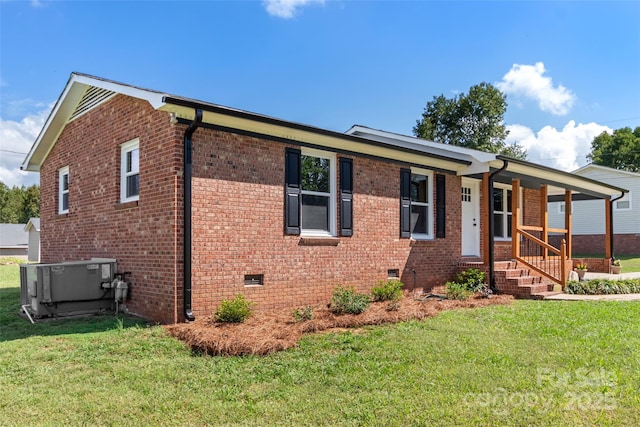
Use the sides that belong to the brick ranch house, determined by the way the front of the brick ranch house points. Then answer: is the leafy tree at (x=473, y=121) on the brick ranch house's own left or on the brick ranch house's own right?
on the brick ranch house's own left

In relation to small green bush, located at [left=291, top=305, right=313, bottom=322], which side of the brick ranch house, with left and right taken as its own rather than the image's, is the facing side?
front

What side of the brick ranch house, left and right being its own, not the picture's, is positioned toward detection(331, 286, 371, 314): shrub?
front

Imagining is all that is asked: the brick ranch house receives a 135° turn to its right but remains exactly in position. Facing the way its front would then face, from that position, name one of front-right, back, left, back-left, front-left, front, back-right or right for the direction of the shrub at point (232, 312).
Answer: left

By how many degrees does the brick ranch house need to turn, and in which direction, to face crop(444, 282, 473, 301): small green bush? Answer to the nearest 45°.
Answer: approximately 45° to its left

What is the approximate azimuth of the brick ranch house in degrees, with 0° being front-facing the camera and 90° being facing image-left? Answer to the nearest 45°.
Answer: approximately 315°

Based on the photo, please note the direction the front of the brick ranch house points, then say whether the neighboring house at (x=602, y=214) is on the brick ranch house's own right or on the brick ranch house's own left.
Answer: on the brick ranch house's own left

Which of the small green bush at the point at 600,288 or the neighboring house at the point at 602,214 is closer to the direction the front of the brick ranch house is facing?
the small green bush

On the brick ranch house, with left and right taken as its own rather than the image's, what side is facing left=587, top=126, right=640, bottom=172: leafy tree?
left
